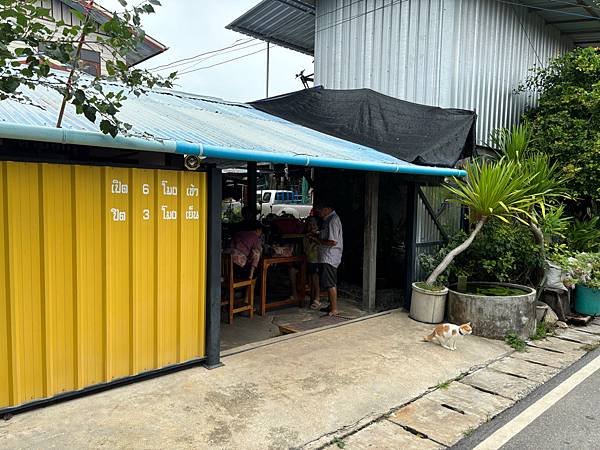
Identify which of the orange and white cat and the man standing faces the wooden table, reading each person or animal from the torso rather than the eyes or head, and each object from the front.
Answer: the man standing

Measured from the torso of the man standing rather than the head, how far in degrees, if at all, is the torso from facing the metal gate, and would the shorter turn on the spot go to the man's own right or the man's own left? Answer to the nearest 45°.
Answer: approximately 135° to the man's own right

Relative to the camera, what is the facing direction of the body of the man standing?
to the viewer's left

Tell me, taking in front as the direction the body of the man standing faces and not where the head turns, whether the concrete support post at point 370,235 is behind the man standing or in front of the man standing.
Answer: behind

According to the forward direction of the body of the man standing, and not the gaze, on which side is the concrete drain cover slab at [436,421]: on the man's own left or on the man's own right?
on the man's own left

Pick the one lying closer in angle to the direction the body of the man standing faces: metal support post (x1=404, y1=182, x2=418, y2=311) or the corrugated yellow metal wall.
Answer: the corrugated yellow metal wall

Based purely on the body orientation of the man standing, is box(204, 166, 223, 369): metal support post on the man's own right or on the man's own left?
on the man's own left

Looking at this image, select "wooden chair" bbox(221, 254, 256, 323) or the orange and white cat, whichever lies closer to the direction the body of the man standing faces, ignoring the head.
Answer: the wooden chair

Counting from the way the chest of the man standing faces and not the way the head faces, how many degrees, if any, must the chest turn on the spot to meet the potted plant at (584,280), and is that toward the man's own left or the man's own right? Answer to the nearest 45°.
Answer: approximately 180°
